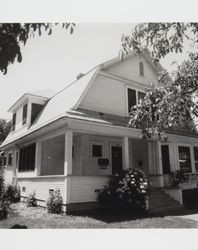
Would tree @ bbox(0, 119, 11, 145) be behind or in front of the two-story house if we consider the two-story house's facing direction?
behind

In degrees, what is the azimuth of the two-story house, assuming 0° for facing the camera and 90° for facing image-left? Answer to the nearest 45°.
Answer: approximately 315°

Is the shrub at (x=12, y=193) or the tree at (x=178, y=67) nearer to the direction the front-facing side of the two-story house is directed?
the tree
